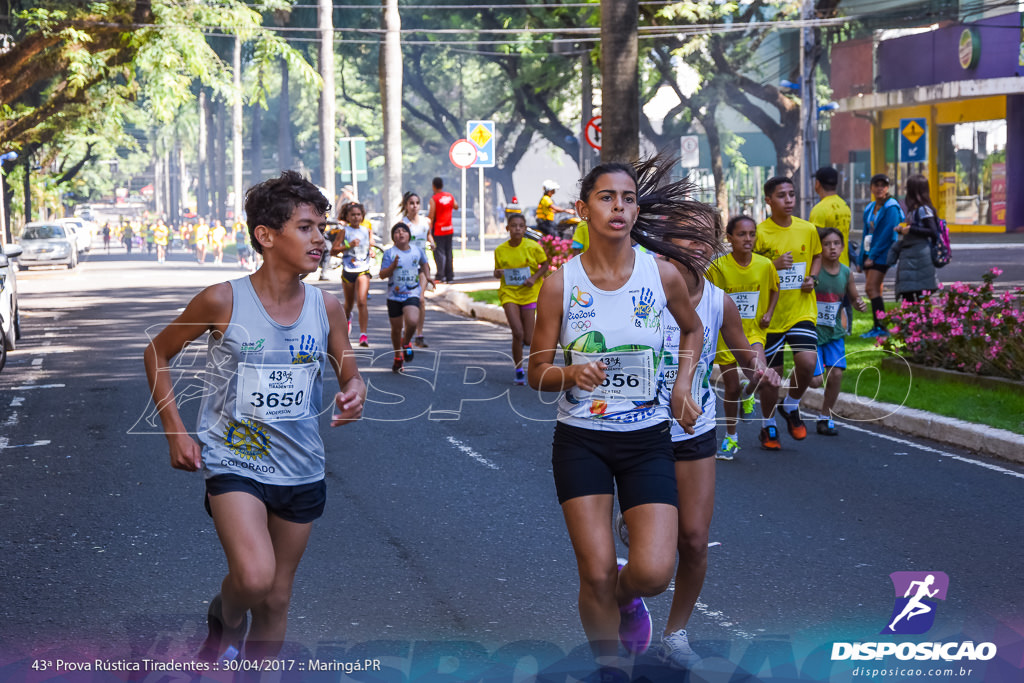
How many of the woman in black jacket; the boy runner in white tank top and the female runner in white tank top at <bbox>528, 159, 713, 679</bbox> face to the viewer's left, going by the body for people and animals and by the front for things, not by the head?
1

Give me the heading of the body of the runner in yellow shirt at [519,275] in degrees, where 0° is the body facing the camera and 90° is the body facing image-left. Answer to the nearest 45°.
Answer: approximately 0°

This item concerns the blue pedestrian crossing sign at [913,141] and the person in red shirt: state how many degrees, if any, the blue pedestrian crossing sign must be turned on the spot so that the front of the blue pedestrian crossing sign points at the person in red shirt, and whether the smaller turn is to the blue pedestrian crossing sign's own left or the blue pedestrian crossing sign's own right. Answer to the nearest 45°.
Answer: approximately 90° to the blue pedestrian crossing sign's own right

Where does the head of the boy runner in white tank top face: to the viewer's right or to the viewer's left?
to the viewer's right

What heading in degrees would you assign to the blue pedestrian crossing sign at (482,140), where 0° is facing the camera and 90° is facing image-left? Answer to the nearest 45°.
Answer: approximately 0°

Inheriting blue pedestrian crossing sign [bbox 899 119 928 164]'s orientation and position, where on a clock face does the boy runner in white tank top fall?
The boy runner in white tank top is roughly at 12 o'clock from the blue pedestrian crossing sign.

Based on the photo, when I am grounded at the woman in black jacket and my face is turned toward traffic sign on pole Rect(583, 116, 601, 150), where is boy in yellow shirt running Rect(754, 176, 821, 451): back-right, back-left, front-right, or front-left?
back-left
